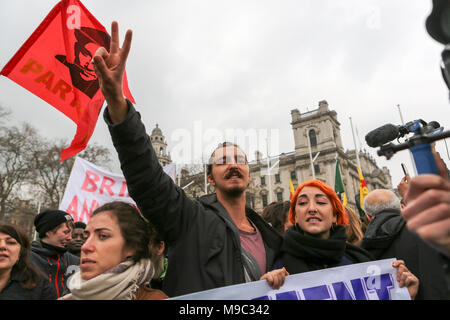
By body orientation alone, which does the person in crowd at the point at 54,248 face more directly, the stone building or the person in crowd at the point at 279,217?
the person in crowd

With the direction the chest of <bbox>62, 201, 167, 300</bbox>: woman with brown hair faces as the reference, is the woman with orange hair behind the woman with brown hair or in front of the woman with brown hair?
behind

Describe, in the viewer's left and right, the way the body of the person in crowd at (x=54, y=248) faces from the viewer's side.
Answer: facing the viewer and to the right of the viewer

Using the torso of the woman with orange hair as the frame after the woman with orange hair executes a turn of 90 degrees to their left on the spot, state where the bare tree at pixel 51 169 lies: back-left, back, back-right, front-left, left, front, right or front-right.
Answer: back-left

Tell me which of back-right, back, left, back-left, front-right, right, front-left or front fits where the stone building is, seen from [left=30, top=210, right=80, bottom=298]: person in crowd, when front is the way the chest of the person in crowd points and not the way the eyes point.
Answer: left

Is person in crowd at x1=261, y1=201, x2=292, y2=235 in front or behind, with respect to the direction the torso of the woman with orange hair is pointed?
behind

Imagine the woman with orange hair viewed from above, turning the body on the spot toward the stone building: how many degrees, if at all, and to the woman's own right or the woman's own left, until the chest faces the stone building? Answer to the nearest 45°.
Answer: approximately 180°

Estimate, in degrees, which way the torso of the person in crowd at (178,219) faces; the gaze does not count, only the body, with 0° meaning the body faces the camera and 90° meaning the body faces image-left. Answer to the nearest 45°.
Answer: approximately 315°
